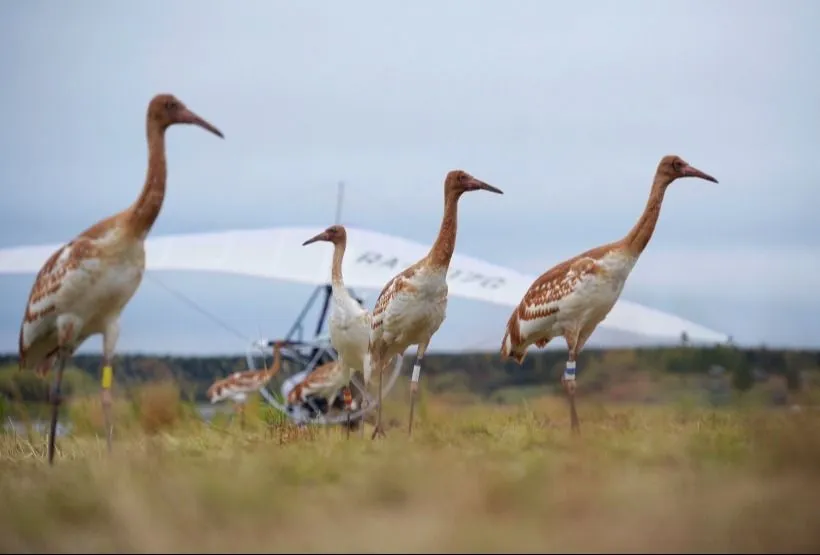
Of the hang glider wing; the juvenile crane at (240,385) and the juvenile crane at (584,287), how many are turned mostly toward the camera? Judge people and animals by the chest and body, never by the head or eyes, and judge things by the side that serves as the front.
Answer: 1

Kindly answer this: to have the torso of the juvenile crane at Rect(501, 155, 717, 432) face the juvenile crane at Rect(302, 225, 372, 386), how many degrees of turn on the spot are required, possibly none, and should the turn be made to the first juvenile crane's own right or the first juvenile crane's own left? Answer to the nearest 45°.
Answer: approximately 135° to the first juvenile crane's own left

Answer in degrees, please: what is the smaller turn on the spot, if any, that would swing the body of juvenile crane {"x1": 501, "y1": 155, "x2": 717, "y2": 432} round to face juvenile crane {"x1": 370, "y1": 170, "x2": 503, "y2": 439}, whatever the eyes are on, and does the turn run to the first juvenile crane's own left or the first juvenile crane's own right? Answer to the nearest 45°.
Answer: approximately 180°

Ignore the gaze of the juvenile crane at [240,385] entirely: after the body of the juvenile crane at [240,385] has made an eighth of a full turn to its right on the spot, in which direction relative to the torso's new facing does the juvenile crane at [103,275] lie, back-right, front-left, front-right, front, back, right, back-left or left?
front-right

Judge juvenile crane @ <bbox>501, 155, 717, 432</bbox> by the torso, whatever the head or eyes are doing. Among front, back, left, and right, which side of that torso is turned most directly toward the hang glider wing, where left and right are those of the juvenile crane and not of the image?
left

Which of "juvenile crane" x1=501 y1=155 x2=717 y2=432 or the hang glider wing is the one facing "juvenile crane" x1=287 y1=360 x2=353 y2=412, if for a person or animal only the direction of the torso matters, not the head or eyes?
the hang glider wing

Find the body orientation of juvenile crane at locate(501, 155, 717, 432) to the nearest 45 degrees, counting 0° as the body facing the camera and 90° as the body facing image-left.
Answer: approximately 270°

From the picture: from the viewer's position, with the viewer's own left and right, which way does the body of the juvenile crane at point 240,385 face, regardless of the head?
facing to the right of the viewer
